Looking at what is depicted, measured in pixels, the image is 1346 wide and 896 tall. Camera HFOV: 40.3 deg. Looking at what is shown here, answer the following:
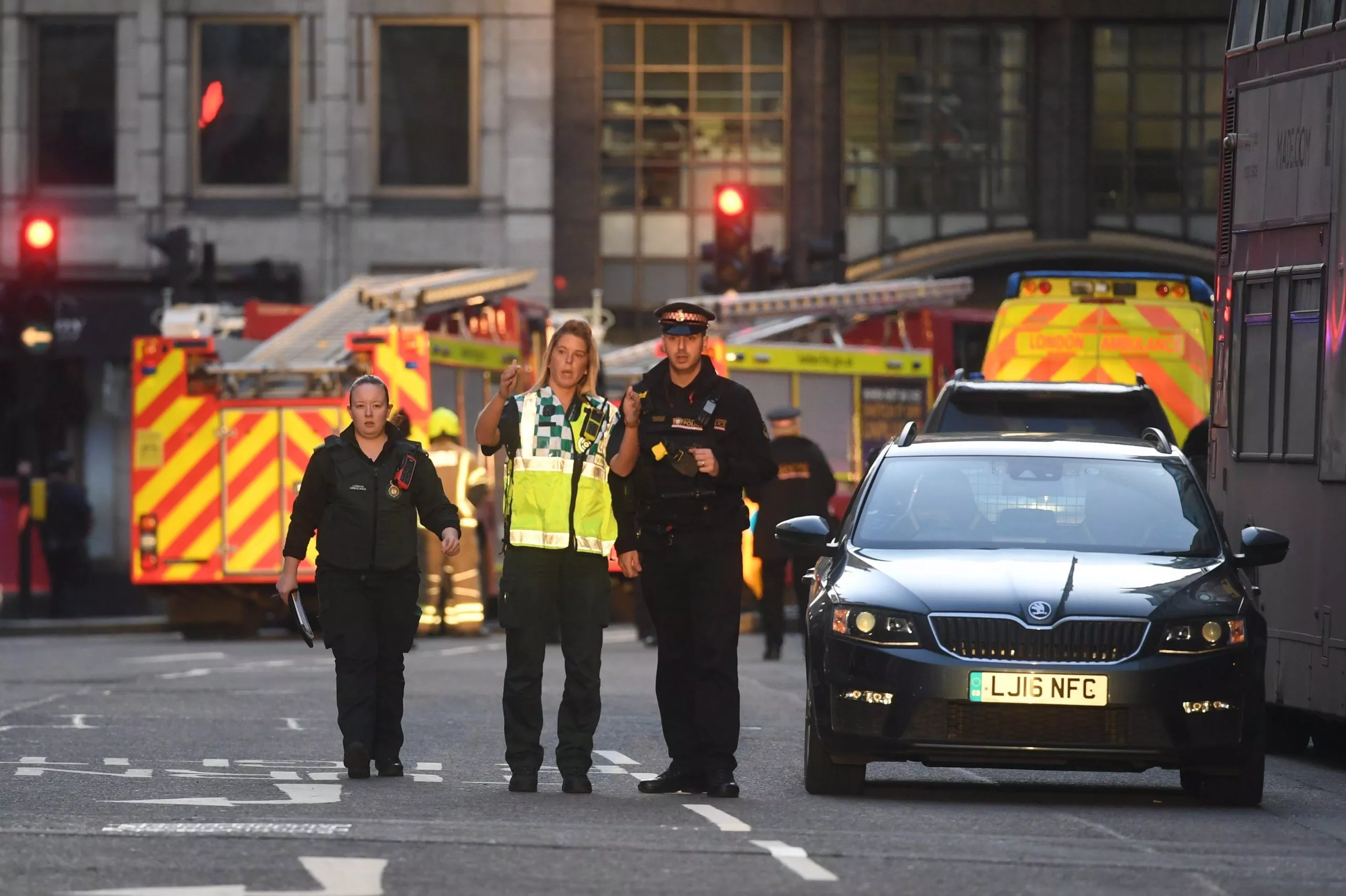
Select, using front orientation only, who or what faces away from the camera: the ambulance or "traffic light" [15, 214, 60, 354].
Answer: the ambulance

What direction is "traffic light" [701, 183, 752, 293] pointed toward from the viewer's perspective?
toward the camera

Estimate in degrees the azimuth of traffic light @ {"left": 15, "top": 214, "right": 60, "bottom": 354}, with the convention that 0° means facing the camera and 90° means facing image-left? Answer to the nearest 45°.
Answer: approximately 0°

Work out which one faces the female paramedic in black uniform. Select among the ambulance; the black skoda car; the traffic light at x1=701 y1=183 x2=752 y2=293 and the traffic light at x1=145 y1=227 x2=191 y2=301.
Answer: the traffic light at x1=701 y1=183 x2=752 y2=293

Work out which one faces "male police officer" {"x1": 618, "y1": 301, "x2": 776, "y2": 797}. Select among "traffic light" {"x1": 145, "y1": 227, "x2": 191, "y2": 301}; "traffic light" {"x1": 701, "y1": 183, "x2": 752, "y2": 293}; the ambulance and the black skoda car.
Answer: "traffic light" {"x1": 701, "y1": 183, "x2": 752, "y2": 293}

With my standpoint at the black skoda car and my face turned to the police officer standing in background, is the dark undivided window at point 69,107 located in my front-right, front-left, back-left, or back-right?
front-left

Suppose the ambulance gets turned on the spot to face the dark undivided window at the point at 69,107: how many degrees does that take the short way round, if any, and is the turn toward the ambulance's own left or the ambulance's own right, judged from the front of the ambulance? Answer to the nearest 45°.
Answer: approximately 45° to the ambulance's own left

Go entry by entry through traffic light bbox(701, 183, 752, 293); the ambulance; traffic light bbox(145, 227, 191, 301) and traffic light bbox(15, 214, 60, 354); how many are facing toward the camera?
2

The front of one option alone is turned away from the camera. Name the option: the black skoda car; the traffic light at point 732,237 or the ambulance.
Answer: the ambulance

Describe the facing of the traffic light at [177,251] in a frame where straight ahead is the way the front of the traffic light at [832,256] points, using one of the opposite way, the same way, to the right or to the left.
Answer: the same way

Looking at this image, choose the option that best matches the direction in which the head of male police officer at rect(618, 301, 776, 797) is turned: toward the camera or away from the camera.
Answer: toward the camera
